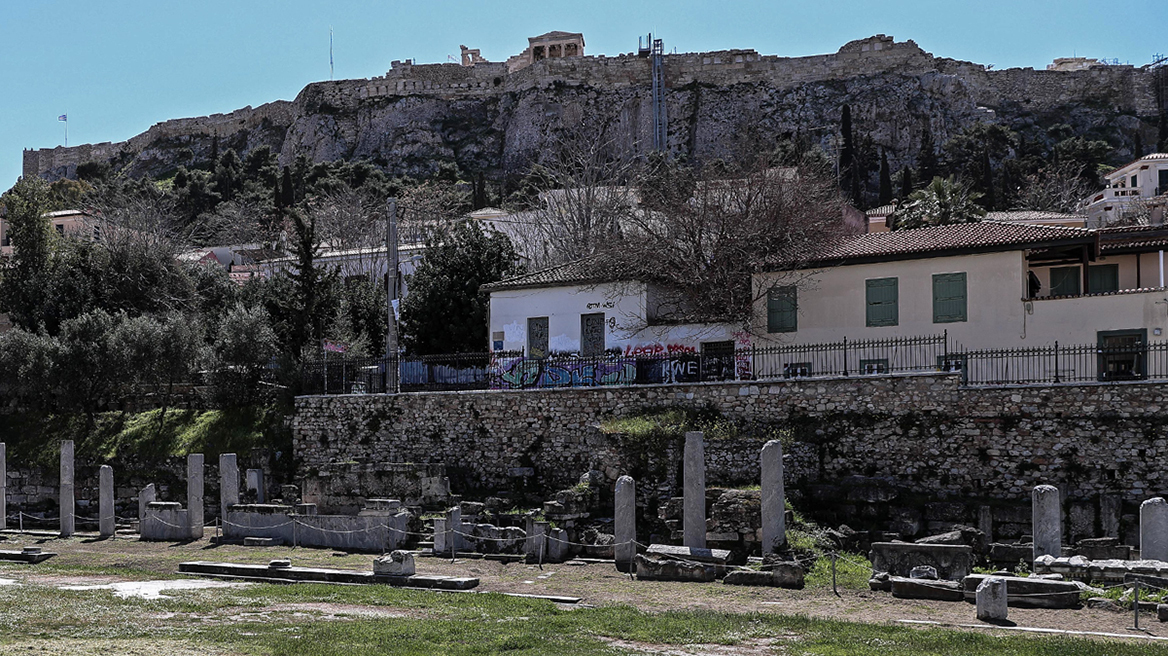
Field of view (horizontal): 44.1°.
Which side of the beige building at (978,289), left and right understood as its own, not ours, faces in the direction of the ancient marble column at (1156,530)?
front

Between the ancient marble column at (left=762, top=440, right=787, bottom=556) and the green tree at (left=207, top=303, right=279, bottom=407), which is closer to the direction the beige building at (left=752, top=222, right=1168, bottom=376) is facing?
the ancient marble column

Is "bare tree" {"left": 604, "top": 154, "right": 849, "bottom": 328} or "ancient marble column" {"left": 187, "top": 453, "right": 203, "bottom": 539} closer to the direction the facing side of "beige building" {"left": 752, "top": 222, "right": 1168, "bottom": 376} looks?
the ancient marble column

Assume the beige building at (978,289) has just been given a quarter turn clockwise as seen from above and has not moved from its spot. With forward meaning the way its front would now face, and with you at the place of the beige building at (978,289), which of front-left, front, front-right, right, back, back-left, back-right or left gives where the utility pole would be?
front

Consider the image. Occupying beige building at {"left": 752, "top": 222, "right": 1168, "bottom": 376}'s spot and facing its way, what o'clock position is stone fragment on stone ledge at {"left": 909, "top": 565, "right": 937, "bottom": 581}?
The stone fragment on stone ledge is roughly at 12 o'clock from the beige building.

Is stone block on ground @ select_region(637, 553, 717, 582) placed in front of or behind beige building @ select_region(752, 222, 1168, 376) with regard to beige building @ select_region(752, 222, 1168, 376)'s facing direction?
in front

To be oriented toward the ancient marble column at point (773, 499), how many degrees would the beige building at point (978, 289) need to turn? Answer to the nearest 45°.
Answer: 0° — it already faces it

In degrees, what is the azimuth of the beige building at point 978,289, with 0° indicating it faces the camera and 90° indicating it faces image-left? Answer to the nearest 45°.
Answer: approximately 0°

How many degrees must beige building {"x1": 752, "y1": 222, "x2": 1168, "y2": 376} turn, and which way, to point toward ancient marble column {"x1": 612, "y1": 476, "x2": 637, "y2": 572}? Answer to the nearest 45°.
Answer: approximately 45° to its right

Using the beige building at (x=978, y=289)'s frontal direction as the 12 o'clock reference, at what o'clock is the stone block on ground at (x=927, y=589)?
The stone block on ground is roughly at 12 o'clock from the beige building.

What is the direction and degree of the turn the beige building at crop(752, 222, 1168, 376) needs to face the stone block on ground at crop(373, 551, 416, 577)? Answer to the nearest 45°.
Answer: approximately 45° to its right

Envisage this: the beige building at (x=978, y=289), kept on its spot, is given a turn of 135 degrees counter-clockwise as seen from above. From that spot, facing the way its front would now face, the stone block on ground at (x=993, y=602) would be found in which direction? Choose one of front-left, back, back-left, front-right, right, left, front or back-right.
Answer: back-right

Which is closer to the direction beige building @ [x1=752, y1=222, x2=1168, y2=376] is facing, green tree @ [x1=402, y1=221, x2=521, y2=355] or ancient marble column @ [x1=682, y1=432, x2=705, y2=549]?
the ancient marble column

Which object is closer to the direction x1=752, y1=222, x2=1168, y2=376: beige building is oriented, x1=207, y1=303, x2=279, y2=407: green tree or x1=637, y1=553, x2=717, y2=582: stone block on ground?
the stone block on ground
